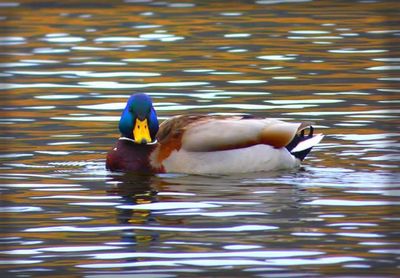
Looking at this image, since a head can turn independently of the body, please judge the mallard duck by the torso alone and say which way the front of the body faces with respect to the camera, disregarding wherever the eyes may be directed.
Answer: to the viewer's left
